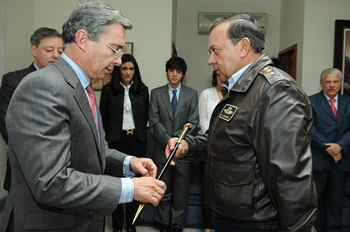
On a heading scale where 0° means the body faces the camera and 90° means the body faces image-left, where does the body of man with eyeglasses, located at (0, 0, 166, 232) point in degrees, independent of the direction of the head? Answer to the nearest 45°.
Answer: approximately 270°

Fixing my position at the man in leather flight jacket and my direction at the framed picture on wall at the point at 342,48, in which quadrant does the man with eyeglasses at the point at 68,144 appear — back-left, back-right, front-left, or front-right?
back-left

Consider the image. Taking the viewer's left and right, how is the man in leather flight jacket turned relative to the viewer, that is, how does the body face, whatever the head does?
facing to the left of the viewer

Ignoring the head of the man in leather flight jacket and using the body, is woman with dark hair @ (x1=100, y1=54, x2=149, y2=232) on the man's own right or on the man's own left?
on the man's own right

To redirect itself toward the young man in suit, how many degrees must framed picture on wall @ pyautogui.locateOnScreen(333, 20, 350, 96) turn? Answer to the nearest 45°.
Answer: approximately 45° to its right

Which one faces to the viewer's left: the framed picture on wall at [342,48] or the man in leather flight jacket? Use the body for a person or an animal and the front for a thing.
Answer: the man in leather flight jacket
